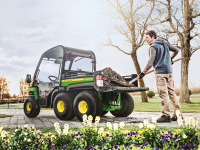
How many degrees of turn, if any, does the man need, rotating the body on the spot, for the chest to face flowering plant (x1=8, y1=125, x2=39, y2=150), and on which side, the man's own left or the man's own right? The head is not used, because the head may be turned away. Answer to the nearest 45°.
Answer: approximately 90° to the man's own left

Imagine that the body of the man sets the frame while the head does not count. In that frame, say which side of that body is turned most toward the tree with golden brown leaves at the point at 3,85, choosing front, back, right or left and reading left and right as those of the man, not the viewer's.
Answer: front

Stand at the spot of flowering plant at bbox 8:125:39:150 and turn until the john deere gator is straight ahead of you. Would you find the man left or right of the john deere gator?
right

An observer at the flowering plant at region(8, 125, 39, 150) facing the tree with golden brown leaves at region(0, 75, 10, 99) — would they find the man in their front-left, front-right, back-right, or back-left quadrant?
front-right

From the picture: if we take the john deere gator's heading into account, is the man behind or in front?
behind

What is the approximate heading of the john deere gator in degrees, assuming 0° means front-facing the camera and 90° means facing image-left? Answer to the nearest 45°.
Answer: approximately 135°

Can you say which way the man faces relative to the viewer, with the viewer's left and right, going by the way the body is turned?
facing away from the viewer and to the left of the viewer

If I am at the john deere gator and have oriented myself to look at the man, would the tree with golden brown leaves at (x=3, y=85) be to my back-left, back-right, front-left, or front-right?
back-left

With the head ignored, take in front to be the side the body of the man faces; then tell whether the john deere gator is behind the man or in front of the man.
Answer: in front

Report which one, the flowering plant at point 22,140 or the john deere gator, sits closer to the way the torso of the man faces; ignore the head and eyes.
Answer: the john deere gator

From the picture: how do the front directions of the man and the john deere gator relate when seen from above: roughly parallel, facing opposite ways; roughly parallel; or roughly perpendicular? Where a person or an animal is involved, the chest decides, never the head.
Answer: roughly parallel

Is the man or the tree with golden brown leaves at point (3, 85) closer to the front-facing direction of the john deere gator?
the tree with golden brown leaves

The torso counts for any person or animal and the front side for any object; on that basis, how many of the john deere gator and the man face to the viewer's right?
0
